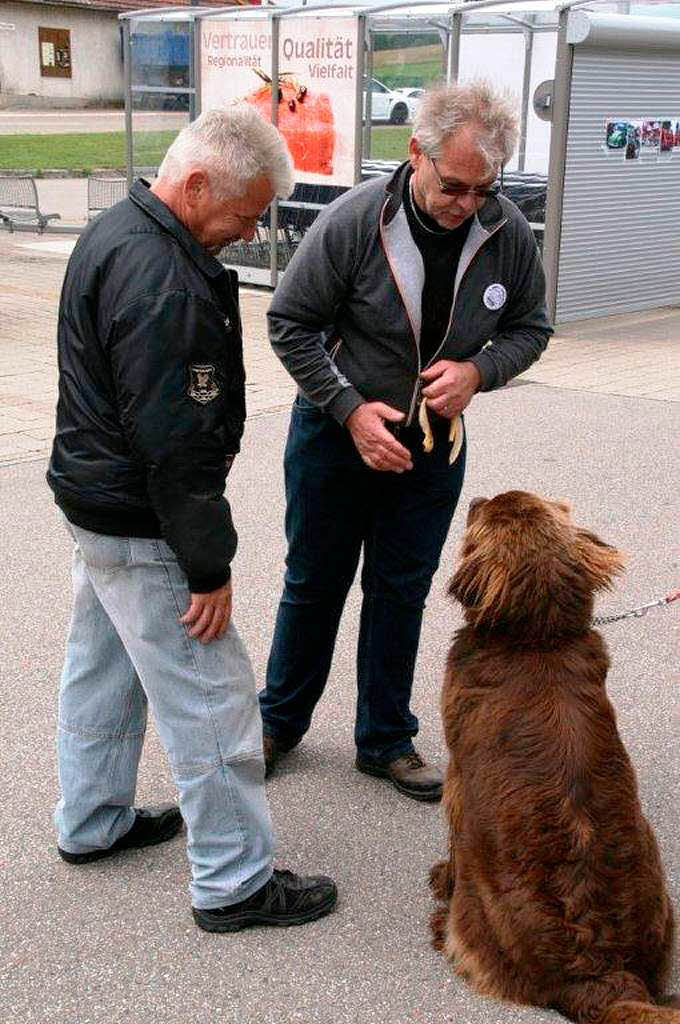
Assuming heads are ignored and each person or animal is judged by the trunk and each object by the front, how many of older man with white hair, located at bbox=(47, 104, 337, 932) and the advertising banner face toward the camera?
1

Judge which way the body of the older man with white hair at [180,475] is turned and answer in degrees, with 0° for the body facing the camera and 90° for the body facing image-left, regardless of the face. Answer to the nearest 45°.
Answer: approximately 270°

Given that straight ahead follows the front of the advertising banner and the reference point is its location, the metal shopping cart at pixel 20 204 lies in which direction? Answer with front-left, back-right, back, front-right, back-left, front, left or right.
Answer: back-right

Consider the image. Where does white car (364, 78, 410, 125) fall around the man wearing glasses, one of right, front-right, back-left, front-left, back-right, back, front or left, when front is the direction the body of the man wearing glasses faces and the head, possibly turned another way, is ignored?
back-left

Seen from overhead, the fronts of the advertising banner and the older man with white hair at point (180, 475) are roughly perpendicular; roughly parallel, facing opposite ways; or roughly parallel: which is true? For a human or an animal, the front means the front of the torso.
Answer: roughly perpendicular

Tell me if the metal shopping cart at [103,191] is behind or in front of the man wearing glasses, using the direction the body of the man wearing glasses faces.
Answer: behind

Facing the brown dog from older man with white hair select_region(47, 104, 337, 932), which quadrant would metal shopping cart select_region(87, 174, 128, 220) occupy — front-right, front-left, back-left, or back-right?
back-left

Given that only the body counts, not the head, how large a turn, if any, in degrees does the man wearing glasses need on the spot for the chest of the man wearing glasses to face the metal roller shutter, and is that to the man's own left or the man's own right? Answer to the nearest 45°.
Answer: approximately 135° to the man's own left

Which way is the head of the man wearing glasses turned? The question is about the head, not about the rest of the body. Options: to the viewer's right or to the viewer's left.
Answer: to the viewer's right

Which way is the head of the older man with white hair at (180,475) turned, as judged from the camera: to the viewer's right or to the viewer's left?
to the viewer's right
